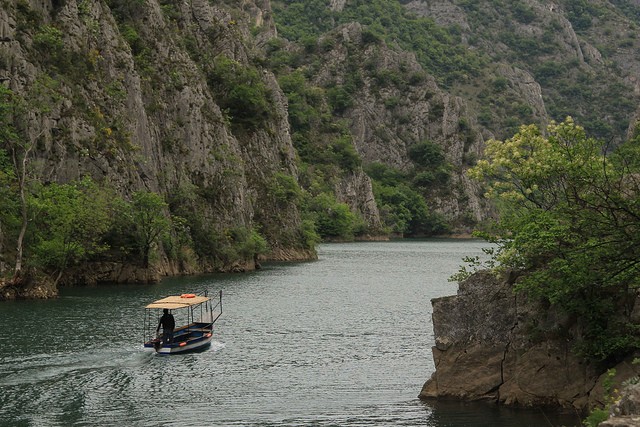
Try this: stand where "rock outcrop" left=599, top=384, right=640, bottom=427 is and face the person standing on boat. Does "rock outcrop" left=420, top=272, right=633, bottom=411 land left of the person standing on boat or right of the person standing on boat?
right

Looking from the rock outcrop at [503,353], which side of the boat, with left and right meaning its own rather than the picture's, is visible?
right

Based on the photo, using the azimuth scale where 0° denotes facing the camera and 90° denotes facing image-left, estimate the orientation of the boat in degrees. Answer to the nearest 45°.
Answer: approximately 225°

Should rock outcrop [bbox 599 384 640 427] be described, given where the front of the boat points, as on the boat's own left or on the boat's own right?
on the boat's own right
